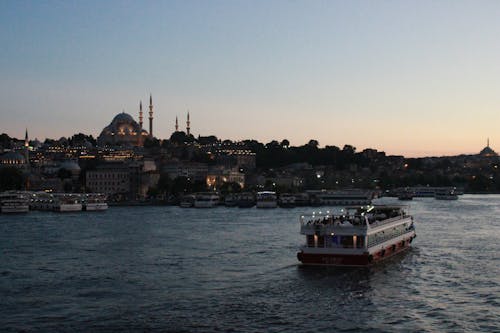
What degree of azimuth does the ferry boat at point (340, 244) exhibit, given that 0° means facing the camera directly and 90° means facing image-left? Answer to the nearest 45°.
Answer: approximately 225°
